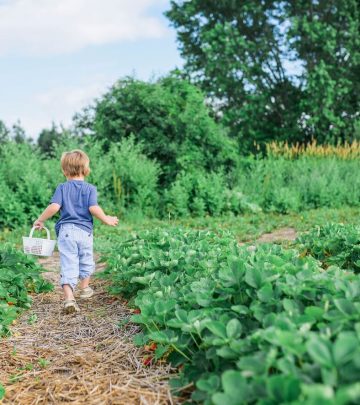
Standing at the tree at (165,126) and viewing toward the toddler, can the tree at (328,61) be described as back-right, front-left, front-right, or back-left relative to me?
back-left

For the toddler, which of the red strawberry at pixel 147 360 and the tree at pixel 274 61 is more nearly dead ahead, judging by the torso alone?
the tree

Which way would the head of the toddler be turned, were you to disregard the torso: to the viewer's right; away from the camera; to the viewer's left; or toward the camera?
away from the camera

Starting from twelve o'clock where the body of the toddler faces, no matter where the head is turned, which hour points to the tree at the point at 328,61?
The tree is roughly at 1 o'clock from the toddler.

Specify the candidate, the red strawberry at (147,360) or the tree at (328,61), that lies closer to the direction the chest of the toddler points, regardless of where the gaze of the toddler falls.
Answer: the tree

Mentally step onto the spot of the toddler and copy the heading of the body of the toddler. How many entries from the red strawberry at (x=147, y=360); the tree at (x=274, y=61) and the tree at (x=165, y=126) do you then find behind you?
1

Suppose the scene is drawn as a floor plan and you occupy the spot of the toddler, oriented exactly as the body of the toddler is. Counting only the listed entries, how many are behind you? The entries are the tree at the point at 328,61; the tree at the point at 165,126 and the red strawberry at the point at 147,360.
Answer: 1

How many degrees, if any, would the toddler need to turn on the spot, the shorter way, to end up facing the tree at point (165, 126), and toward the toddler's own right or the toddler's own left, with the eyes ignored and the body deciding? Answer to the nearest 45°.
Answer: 0° — they already face it

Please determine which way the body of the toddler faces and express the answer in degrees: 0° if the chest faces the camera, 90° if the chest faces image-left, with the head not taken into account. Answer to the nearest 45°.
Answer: approximately 180°

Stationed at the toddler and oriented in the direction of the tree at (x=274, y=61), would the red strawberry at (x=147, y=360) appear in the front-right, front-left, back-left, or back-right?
back-right

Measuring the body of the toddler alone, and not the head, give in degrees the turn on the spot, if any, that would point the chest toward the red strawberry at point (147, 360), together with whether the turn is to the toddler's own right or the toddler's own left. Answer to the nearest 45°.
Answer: approximately 180°

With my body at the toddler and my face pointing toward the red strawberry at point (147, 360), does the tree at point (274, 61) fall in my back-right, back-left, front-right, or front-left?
back-left

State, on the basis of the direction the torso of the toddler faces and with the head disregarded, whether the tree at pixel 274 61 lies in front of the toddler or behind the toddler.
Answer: in front
